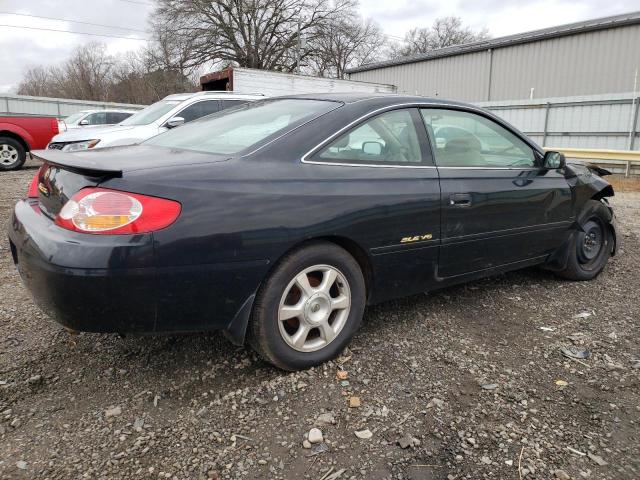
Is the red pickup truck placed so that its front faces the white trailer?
no

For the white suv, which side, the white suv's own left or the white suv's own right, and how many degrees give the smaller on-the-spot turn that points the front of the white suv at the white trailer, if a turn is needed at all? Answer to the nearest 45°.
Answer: approximately 180°

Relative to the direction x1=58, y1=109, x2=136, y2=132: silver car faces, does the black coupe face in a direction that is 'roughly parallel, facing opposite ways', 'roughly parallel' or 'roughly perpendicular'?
roughly parallel, facing opposite ways

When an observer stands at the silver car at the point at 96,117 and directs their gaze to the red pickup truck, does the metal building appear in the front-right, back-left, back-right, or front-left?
back-left

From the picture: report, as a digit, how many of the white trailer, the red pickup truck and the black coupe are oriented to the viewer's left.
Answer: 1

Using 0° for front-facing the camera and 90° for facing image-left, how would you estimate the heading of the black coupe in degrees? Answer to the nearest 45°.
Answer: approximately 225°

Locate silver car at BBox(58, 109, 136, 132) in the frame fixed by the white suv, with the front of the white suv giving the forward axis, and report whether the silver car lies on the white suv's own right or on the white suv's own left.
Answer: on the white suv's own right

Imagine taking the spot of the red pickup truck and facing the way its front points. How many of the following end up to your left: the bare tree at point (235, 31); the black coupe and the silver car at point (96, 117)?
1

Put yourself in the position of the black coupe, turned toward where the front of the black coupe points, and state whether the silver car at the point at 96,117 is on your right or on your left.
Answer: on your left

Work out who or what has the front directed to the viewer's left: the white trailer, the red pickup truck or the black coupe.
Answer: the red pickup truck

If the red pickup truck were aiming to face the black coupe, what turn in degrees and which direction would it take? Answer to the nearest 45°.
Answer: approximately 90° to its left

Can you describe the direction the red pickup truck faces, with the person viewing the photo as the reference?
facing to the left of the viewer

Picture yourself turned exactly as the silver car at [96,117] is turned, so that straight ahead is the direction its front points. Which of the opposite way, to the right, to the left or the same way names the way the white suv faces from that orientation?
the same way

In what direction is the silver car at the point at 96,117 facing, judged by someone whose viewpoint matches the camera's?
facing the viewer and to the left of the viewer
